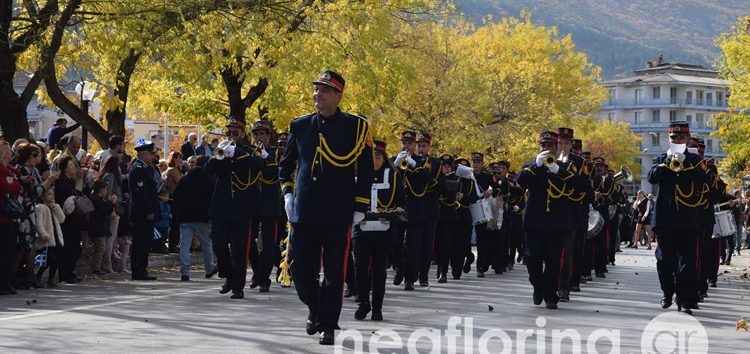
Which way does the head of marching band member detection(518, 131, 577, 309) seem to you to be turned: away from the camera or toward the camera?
toward the camera

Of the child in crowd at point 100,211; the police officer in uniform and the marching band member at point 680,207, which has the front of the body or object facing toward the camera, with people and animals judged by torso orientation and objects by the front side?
the marching band member

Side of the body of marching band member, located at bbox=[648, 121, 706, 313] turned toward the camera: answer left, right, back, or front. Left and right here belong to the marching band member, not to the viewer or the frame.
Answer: front

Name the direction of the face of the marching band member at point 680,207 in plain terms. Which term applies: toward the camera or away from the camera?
toward the camera

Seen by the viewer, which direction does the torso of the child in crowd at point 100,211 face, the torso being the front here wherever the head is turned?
to the viewer's right

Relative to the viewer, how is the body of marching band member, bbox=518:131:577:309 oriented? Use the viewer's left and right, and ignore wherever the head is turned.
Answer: facing the viewer

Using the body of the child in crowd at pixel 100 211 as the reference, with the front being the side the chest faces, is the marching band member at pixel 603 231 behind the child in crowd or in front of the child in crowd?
in front

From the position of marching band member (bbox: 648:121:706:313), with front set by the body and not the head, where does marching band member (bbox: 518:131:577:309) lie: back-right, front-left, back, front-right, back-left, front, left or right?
right

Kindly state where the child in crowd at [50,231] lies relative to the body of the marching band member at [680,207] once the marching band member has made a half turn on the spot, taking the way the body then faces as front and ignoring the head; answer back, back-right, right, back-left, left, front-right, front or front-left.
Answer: left

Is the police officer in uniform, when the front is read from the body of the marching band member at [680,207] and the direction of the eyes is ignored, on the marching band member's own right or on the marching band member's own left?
on the marching band member's own right

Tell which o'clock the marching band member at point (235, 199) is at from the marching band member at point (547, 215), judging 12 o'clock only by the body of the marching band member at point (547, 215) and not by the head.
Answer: the marching band member at point (235, 199) is roughly at 3 o'clock from the marching band member at point (547, 215).
